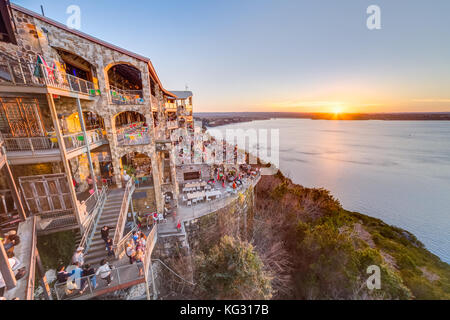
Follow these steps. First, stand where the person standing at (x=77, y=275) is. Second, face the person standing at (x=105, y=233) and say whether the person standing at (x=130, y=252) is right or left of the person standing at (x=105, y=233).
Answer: right

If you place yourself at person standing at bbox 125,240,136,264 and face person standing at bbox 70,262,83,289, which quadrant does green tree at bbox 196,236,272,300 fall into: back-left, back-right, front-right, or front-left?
back-left

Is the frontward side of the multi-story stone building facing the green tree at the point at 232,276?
yes
